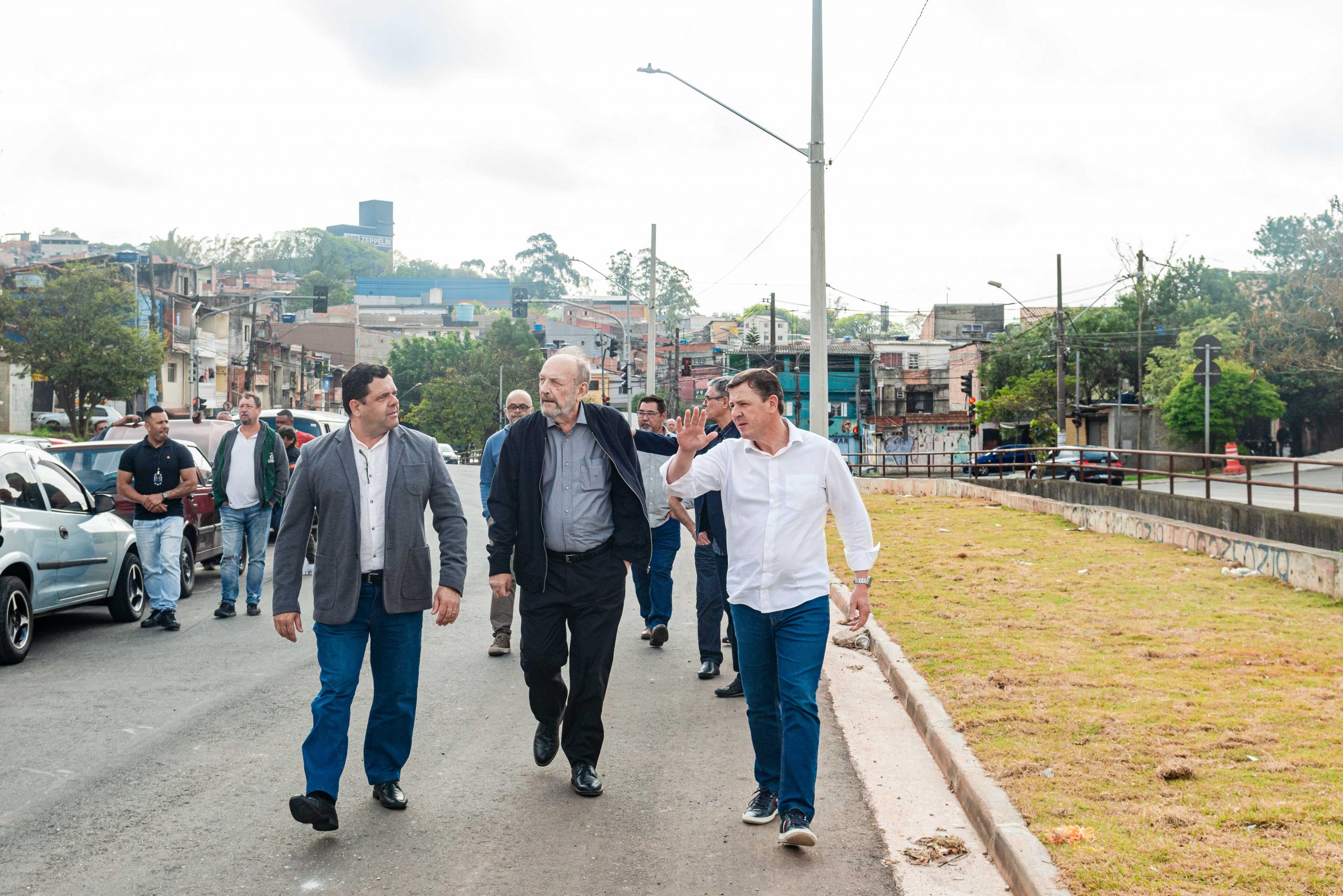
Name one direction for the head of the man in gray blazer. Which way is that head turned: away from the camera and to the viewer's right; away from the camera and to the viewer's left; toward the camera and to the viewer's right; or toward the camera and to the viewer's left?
toward the camera and to the viewer's right

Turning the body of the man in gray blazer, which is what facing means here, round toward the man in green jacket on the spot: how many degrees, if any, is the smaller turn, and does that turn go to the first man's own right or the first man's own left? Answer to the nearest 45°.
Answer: approximately 180°

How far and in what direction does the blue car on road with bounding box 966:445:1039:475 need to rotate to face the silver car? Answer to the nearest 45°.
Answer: approximately 90° to its left

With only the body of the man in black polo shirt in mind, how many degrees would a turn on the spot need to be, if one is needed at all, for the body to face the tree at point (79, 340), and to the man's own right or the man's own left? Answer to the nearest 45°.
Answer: approximately 180°

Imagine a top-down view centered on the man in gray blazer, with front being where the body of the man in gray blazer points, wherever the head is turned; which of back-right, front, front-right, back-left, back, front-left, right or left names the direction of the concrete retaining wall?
back-left

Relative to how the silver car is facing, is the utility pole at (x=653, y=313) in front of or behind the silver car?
in front

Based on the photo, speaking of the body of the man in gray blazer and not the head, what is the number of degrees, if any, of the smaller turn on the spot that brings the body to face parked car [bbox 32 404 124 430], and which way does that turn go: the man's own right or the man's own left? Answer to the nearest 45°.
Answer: approximately 180°

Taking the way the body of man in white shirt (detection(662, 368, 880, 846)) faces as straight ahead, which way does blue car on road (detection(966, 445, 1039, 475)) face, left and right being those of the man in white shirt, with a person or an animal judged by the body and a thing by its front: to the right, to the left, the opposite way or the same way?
to the right
